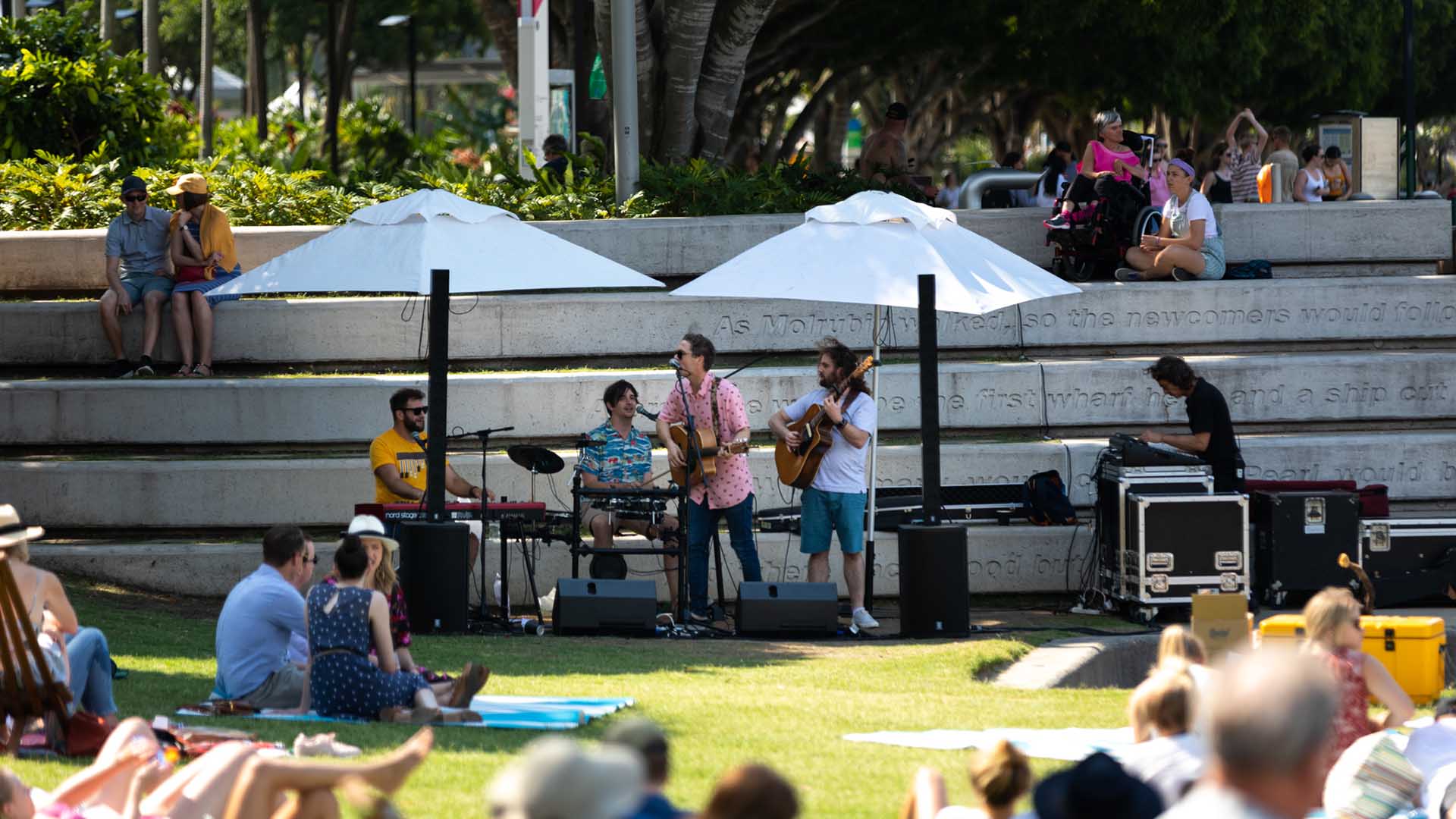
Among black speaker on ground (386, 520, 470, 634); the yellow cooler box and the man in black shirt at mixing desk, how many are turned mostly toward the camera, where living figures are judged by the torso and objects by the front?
2

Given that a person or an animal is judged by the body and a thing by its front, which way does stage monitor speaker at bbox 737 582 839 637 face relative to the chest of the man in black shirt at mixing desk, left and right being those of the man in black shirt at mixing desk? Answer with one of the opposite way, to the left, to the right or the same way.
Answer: to the right

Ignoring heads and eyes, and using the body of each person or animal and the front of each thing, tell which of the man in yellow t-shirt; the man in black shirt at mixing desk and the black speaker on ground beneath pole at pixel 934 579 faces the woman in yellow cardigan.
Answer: the man in black shirt at mixing desk

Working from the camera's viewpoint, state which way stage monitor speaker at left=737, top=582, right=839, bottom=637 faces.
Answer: facing away from the viewer

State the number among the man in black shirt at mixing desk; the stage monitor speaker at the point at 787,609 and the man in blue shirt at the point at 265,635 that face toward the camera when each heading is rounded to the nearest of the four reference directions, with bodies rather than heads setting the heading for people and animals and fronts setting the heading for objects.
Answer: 0

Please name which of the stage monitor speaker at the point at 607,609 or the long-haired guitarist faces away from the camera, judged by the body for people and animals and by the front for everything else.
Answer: the stage monitor speaker

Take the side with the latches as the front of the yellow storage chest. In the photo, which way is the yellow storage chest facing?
toward the camera

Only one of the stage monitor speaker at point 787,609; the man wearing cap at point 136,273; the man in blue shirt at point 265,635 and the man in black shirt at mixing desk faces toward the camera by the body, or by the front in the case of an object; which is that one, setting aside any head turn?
the man wearing cap

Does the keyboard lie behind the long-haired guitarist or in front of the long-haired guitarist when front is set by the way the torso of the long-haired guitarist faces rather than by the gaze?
in front

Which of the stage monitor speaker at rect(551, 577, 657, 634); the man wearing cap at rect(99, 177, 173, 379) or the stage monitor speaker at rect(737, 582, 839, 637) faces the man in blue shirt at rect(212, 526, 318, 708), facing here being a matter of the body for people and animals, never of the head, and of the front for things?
the man wearing cap

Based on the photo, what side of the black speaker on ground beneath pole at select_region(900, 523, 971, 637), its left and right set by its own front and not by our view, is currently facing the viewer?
front

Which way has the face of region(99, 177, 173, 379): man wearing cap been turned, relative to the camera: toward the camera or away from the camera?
toward the camera

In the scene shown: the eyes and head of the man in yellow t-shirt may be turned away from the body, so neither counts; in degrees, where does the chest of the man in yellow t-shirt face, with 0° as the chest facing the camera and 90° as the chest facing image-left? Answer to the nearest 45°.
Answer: approximately 315°

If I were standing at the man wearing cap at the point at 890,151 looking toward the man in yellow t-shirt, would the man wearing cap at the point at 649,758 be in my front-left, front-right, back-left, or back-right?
front-left

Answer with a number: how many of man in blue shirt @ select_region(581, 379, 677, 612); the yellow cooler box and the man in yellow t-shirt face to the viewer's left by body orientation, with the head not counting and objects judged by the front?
0

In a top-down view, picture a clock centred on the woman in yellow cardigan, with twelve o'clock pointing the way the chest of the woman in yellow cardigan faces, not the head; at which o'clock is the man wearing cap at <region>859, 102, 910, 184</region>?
The man wearing cap is roughly at 7 o'clock from the woman in yellow cardigan.

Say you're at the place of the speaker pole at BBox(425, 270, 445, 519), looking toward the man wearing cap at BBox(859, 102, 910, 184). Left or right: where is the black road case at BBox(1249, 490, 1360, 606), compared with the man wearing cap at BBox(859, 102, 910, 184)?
right

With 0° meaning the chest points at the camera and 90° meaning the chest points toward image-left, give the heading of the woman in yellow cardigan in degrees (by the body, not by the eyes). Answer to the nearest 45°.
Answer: approximately 45°

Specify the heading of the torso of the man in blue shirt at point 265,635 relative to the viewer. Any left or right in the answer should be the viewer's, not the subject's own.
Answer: facing away from the viewer and to the right of the viewer

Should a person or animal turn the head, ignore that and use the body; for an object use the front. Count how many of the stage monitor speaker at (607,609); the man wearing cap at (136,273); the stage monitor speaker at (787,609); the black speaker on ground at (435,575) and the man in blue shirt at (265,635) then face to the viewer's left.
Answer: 0
